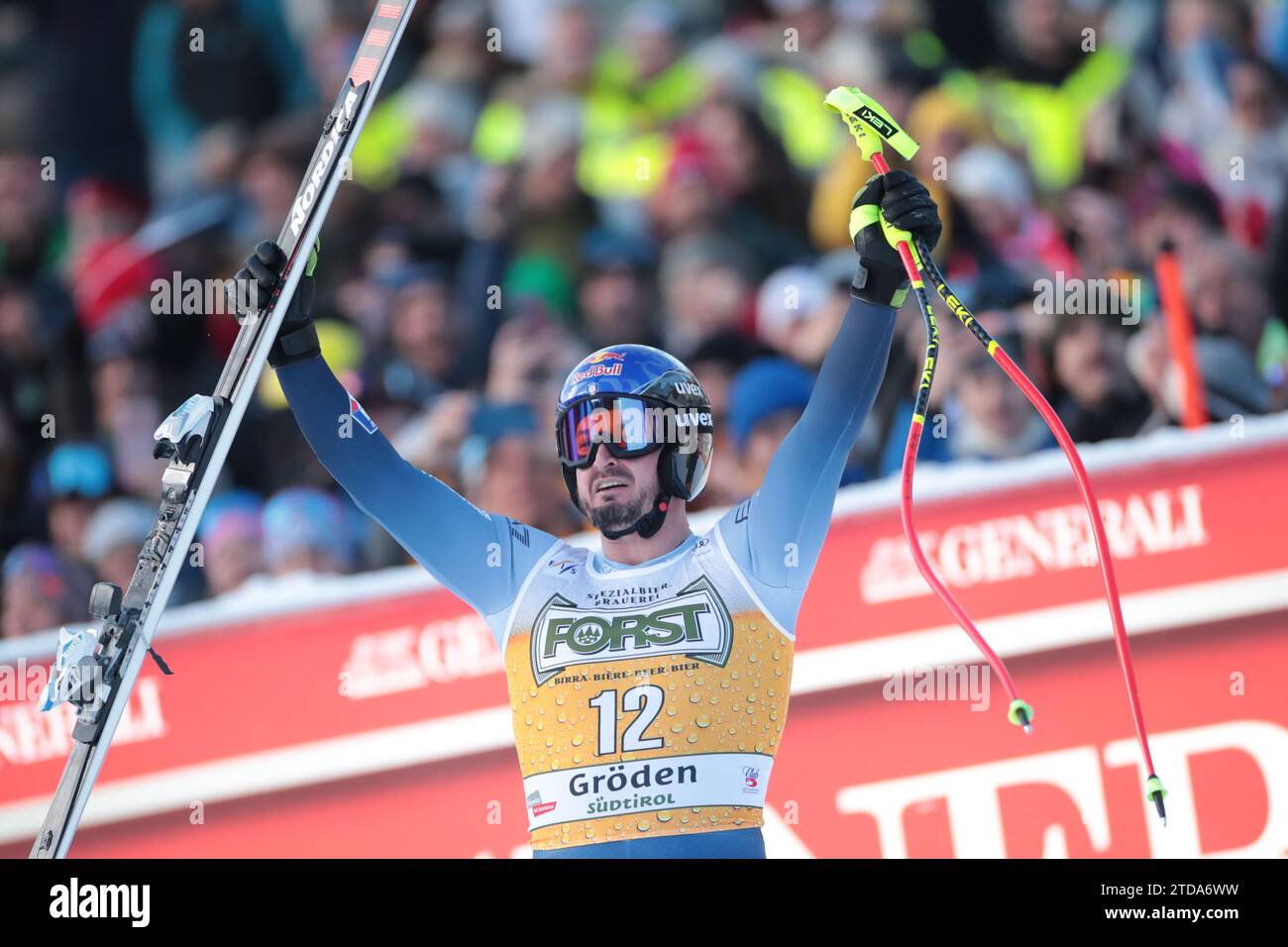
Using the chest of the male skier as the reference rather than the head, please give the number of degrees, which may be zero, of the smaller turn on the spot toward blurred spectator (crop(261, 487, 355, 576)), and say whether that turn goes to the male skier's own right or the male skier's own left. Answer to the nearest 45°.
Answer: approximately 135° to the male skier's own right

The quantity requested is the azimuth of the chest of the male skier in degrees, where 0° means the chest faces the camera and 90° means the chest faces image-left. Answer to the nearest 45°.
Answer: approximately 0°

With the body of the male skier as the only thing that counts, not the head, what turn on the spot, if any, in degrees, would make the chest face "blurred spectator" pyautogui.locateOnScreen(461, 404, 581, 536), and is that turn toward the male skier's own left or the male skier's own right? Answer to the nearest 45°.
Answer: approximately 180°

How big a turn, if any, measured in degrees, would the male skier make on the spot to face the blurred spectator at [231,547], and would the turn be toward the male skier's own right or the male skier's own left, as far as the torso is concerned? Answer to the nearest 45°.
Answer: approximately 135° to the male skier's own right

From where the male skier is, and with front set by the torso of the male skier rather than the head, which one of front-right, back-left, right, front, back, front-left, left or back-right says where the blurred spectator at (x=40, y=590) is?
back-right

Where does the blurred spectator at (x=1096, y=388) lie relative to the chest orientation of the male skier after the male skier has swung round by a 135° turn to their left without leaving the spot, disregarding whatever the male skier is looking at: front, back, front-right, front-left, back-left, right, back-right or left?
front

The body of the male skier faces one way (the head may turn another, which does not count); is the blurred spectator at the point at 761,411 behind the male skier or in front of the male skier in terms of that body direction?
behind

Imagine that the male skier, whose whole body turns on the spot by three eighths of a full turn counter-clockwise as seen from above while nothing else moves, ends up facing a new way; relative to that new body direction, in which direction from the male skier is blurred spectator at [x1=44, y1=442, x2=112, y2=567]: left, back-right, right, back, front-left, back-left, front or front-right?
left

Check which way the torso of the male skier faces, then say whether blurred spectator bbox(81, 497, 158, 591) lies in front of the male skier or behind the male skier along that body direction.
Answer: behind
